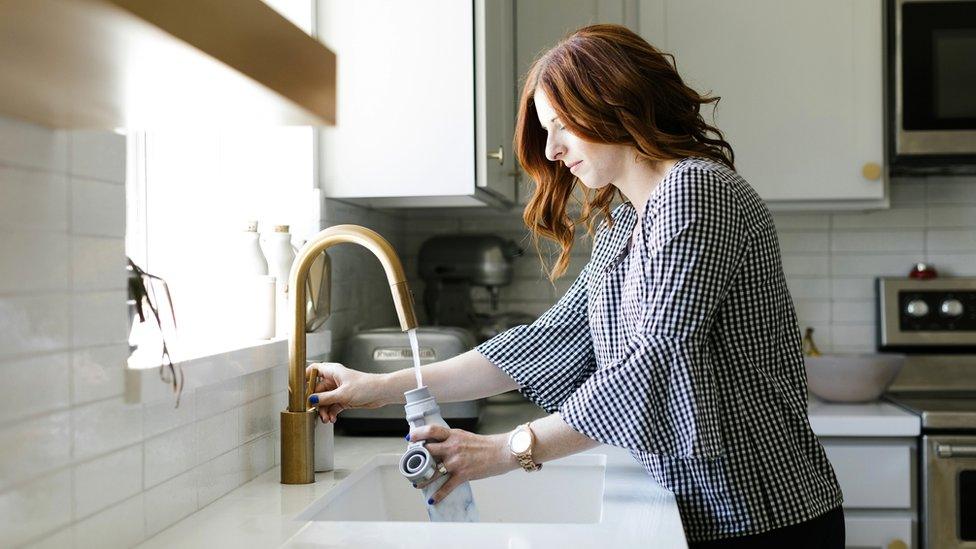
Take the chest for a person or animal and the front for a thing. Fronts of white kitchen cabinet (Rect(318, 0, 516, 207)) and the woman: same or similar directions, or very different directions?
very different directions

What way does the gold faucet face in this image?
to the viewer's right

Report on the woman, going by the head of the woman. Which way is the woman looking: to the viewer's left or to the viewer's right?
to the viewer's left

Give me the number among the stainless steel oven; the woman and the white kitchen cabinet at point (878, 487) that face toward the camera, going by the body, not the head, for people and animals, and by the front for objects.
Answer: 2

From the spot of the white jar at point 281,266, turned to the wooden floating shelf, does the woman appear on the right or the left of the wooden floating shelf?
left

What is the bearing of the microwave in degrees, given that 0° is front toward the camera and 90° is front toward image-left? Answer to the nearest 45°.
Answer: approximately 0°
